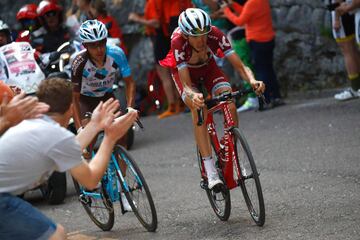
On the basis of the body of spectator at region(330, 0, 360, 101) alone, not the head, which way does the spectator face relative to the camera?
to the viewer's left

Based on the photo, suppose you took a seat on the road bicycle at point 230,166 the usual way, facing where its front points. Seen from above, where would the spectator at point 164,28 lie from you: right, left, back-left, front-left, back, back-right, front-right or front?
back-left

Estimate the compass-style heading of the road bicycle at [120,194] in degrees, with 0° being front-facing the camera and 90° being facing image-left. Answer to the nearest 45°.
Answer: approximately 315°

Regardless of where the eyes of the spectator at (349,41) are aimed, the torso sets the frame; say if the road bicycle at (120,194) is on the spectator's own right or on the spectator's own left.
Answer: on the spectator's own left

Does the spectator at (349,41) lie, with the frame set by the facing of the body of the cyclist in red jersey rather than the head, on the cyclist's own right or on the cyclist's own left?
on the cyclist's own left

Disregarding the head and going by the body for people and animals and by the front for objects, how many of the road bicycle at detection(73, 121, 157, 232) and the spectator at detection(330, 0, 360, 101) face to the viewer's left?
1

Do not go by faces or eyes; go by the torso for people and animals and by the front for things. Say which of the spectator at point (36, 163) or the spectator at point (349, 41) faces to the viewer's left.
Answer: the spectator at point (349, 41)

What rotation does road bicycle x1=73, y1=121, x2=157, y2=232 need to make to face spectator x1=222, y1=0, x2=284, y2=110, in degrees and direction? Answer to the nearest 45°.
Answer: approximately 90° to its left

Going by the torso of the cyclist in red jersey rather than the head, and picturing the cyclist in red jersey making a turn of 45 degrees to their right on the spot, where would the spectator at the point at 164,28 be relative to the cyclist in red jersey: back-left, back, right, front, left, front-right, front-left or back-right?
back

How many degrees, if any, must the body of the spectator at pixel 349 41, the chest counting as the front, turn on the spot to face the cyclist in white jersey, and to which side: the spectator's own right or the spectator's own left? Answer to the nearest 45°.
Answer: approximately 45° to the spectator's own left

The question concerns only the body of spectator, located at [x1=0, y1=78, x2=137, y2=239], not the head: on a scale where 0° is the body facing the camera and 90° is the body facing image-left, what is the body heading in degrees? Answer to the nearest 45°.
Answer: approximately 225°
